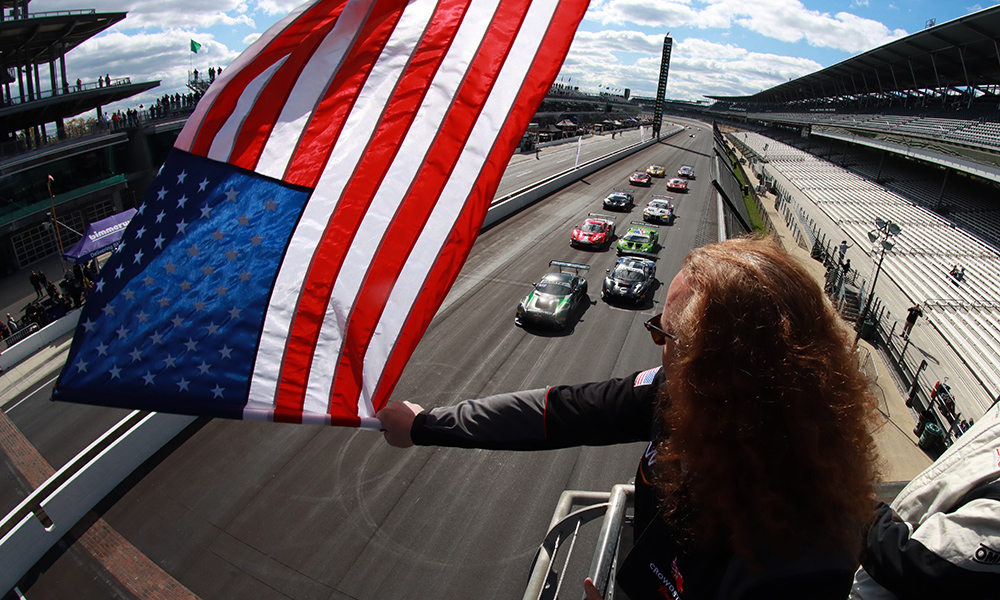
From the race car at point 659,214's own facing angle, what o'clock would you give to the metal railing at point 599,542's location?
The metal railing is roughly at 12 o'clock from the race car.

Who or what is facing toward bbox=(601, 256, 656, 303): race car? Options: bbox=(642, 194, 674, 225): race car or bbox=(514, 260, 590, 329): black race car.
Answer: bbox=(642, 194, 674, 225): race car

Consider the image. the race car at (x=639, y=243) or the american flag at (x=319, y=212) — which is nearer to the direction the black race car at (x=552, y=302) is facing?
the american flag

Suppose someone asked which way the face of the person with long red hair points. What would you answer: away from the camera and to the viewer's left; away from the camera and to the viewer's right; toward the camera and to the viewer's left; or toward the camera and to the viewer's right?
away from the camera and to the viewer's left

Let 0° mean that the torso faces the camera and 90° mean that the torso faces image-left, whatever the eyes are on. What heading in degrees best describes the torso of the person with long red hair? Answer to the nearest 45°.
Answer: approximately 135°

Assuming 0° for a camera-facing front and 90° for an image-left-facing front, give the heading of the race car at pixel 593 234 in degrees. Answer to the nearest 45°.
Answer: approximately 45°

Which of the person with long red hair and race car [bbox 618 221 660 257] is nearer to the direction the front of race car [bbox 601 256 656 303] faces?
the person with long red hair

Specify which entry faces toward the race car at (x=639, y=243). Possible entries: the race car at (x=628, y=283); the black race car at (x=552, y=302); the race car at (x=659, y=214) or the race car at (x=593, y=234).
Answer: the race car at (x=659, y=214)
